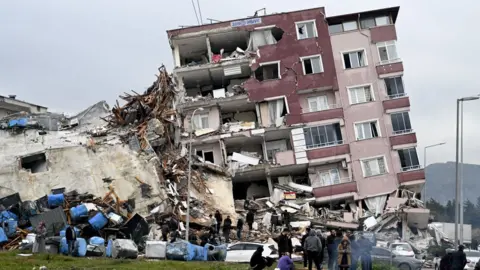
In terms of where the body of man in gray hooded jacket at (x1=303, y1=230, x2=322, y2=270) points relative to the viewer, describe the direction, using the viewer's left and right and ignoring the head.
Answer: facing away from the viewer

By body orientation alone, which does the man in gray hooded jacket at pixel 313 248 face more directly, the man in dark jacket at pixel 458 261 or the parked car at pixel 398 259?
the parked car

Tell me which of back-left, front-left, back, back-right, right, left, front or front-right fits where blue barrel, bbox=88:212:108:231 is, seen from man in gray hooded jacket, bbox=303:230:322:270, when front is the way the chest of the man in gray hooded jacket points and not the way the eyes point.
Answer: front-left

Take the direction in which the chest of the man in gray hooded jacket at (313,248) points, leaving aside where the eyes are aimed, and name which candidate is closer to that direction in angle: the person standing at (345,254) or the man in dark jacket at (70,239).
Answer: the man in dark jacket

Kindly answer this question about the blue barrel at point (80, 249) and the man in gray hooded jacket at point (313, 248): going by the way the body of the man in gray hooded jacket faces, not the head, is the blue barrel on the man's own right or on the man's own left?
on the man's own left

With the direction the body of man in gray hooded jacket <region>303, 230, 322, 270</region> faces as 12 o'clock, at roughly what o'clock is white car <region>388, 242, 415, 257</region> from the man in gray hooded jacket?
The white car is roughly at 1 o'clock from the man in gray hooded jacket.

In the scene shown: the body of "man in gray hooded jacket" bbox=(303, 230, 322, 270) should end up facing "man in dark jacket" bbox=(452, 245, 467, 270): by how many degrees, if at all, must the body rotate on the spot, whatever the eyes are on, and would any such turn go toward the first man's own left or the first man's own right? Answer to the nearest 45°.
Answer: approximately 90° to the first man's own right
